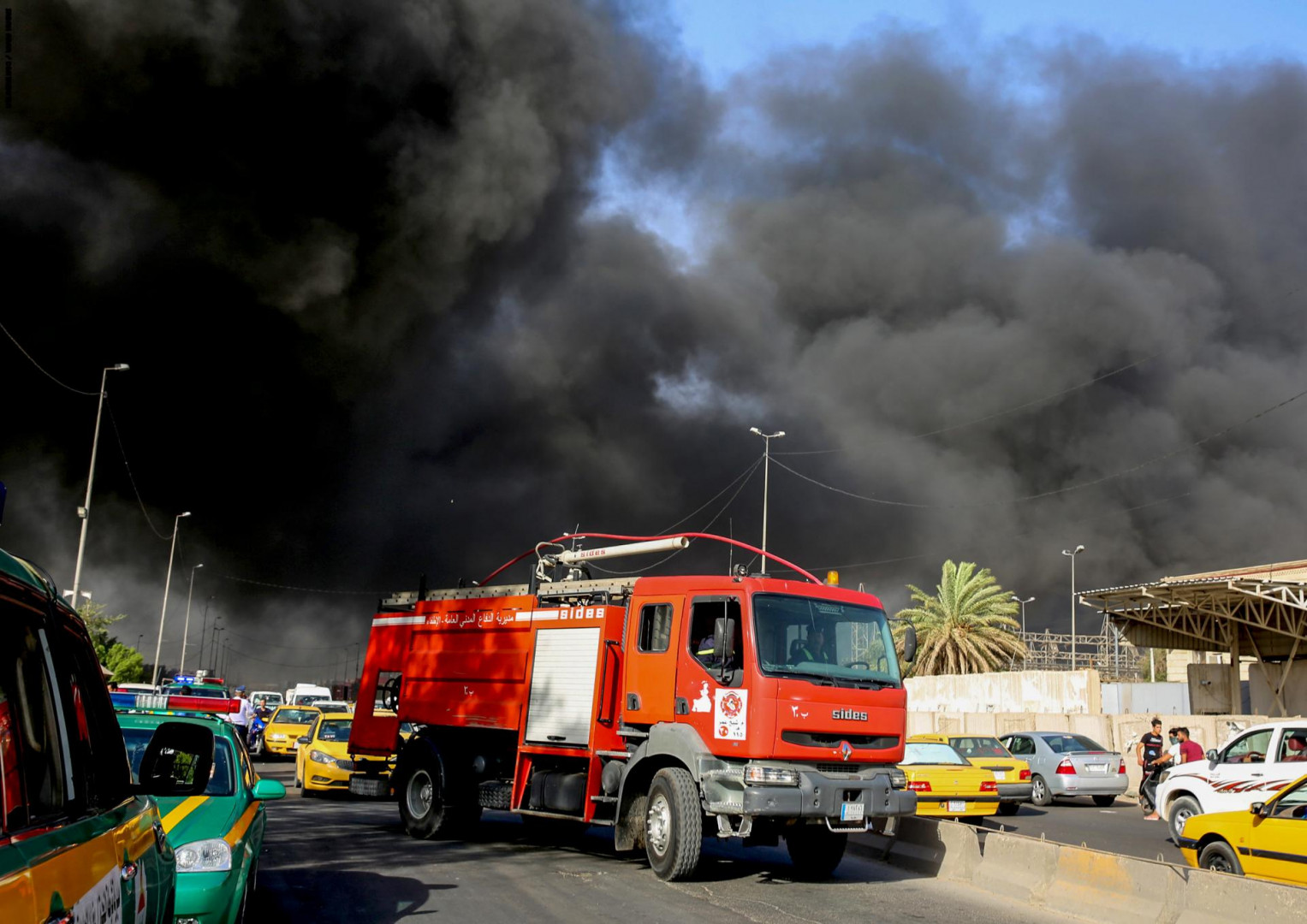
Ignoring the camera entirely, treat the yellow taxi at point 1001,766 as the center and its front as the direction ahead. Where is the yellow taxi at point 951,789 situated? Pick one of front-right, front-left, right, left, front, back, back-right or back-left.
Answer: back-left

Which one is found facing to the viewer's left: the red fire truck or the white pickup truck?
the white pickup truck

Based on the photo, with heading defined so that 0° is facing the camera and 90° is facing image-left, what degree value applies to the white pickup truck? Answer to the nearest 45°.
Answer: approximately 90°

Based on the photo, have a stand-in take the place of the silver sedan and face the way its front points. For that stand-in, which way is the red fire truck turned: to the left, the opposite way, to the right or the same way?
the opposite way

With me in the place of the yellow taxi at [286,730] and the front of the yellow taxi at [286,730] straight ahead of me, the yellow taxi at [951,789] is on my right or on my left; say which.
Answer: on my left

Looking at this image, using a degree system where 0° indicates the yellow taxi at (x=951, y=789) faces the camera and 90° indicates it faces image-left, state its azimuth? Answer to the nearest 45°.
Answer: approximately 135°

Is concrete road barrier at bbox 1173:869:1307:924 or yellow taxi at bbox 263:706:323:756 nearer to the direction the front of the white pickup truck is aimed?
the yellow taxi

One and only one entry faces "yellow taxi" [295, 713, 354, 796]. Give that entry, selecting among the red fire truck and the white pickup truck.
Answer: the white pickup truck

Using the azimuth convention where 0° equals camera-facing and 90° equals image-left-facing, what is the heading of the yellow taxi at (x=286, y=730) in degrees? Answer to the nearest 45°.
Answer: approximately 45°

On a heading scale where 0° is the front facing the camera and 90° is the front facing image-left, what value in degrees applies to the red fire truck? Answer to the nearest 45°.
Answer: approximately 315°

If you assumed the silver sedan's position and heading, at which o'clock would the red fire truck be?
The red fire truck is roughly at 8 o'clock from the silver sedan.

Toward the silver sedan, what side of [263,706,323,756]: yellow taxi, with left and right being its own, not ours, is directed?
left

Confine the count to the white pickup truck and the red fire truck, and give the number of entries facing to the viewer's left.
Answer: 1

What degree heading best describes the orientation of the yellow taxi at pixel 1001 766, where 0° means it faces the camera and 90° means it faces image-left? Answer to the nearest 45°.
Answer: approximately 135°
